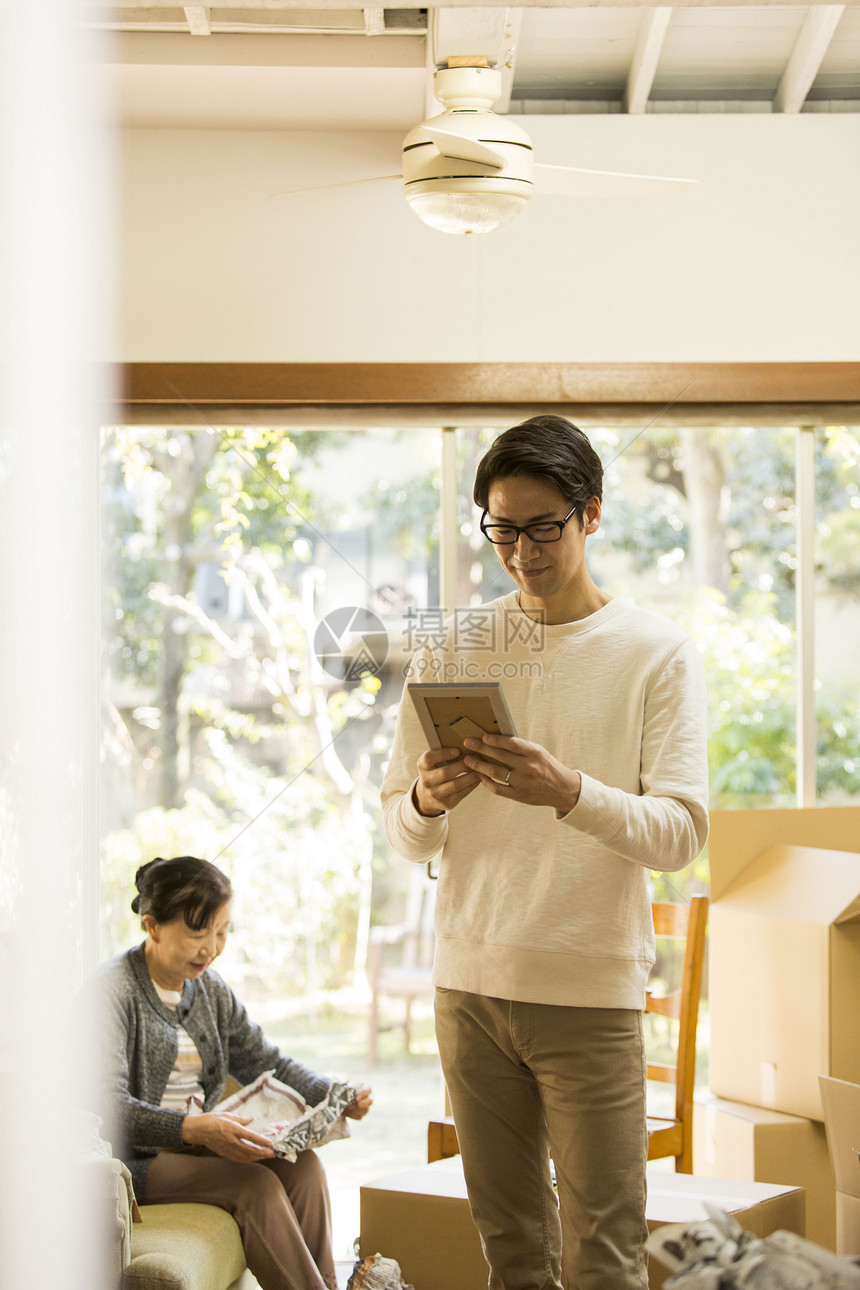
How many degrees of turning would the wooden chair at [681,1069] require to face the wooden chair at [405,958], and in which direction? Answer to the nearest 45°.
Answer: approximately 90° to its right

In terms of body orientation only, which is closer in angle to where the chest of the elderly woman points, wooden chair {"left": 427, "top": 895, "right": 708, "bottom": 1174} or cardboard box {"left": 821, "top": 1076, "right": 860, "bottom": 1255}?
the cardboard box

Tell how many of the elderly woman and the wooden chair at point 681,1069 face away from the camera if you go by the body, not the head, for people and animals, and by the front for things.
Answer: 0

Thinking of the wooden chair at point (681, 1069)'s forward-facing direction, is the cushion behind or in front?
in front

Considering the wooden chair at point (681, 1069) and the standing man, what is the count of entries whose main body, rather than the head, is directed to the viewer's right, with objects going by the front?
0

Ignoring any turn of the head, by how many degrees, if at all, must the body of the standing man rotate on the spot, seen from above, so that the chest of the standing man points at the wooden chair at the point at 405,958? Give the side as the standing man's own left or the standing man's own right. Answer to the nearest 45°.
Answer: approximately 135° to the standing man's own right

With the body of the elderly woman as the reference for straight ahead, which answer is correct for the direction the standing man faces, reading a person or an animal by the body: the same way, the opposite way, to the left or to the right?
to the right

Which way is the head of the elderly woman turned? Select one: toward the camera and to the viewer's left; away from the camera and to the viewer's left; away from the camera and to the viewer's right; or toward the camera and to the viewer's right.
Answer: toward the camera and to the viewer's right

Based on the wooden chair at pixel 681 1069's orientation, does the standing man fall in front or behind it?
in front

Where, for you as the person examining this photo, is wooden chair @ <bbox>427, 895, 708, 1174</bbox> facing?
facing the viewer and to the left of the viewer

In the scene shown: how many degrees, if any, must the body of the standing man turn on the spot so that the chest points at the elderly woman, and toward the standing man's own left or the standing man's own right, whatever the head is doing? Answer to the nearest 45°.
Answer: approximately 90° to the standing man's own right
